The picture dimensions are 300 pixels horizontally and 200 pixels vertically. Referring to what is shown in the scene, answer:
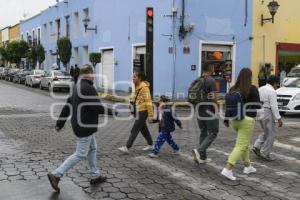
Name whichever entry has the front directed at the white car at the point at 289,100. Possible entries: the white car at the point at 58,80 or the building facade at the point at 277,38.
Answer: the building facade

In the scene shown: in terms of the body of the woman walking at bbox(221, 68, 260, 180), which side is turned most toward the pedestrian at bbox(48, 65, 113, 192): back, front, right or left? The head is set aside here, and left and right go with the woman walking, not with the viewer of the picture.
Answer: back

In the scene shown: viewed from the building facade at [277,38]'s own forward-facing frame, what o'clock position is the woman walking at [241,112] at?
The woman walking is roughly at 12 o'clock from the building facade.

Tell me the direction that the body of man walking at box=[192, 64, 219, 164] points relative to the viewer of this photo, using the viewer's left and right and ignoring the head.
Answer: facing to the right of the viewer
